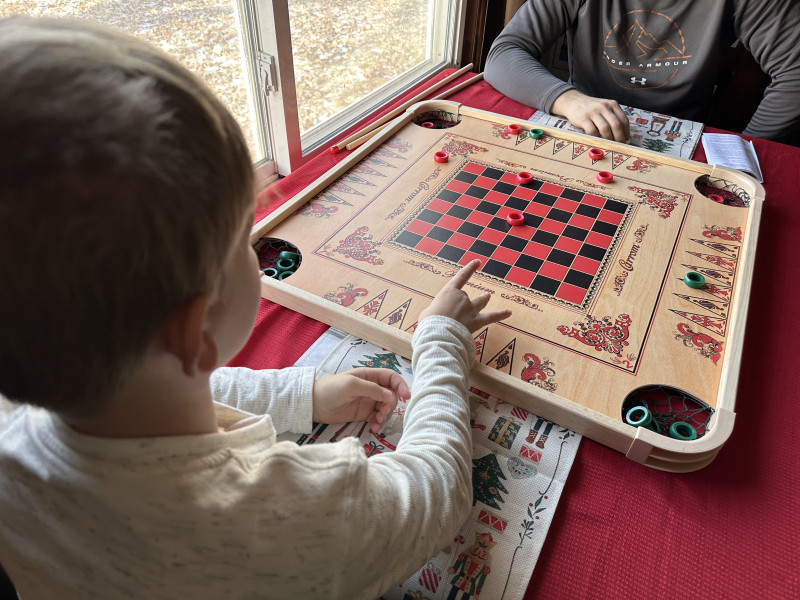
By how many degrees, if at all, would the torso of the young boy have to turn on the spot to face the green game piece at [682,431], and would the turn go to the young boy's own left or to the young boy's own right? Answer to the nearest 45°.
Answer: approximately 45° to the young boy's own right

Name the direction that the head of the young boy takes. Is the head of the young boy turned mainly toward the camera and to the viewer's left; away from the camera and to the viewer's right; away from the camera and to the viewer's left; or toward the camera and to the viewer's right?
away from the camera and to the viewer's right

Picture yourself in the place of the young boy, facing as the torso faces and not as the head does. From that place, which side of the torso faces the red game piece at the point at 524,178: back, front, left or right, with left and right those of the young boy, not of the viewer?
front

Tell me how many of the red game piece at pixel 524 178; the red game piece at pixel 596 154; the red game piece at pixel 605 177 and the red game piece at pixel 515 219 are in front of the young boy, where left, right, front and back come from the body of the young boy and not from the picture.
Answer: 4

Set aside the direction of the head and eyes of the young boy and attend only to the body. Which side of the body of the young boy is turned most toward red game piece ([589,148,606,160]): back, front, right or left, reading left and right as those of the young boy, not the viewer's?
front

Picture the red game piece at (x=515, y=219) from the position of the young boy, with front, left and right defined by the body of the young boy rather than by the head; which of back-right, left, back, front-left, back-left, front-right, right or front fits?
front

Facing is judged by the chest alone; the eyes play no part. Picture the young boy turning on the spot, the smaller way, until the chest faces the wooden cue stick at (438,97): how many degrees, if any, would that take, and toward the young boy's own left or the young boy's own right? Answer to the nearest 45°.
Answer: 0° — they already face it

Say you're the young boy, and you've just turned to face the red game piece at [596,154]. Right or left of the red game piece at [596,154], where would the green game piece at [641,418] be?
right

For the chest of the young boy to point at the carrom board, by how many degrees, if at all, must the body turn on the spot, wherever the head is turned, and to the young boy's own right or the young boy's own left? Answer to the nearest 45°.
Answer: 0° — they already face it

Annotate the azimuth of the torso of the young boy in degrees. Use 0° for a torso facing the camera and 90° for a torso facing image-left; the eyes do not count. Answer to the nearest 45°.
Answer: approximately 225°

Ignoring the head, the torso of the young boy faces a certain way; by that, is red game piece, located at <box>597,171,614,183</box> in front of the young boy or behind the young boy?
in front
